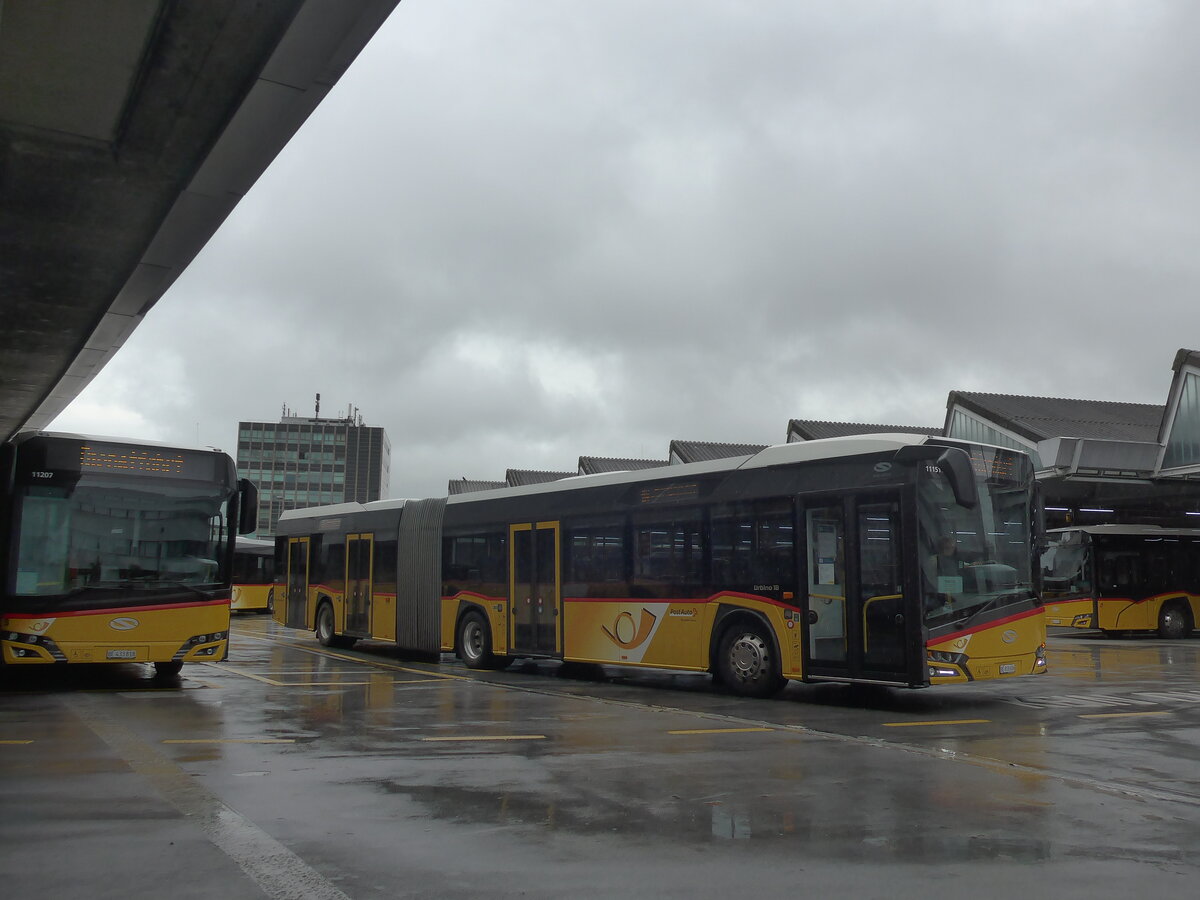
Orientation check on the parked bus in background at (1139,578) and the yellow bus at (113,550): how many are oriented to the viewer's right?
0

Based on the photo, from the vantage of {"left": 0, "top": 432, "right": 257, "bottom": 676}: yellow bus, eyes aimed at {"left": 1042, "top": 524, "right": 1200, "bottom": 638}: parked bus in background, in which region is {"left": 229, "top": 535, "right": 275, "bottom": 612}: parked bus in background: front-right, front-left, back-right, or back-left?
front-left

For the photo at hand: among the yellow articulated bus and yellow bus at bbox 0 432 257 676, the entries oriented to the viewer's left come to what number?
0

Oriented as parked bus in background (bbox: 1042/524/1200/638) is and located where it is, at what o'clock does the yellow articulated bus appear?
The yellow articulated bus is roughly at 11 o'clock from the parked bus in background.

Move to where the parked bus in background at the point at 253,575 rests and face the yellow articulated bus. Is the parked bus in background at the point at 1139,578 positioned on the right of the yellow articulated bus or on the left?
left

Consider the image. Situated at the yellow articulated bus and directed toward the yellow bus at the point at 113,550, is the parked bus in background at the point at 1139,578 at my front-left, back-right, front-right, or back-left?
back-right

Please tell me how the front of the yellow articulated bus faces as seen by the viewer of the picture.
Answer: facing the viewer and to the right of the viewer

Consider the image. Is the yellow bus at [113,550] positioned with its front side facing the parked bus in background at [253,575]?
no

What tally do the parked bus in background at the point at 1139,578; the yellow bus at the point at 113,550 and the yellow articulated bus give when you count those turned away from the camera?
0

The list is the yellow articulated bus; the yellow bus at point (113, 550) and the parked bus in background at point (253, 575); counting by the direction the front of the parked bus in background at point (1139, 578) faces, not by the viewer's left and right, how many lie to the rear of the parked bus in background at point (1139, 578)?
0

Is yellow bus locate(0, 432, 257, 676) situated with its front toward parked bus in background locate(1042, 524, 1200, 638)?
no

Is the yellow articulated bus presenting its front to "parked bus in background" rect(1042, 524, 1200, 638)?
no

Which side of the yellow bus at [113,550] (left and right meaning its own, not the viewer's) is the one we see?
front
